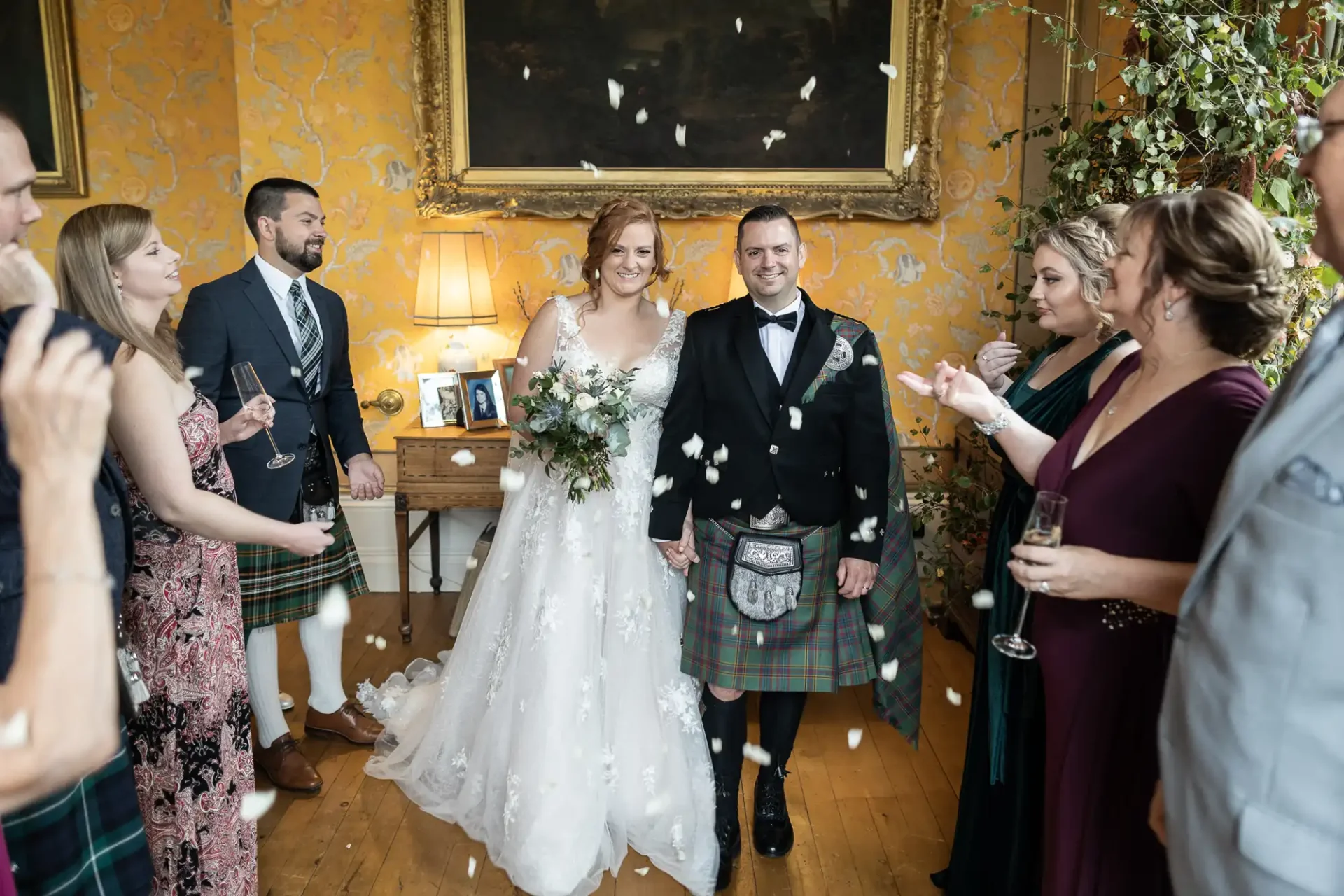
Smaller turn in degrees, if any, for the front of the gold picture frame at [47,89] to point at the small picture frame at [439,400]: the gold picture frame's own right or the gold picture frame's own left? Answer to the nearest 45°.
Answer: approximately 45° to the gold picture frame's own left

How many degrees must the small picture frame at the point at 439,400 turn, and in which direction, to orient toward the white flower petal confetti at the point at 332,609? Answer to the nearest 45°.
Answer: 0° — it already faces it

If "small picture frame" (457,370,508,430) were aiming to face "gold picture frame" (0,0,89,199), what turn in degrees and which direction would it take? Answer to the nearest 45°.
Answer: approximately 135° to its right

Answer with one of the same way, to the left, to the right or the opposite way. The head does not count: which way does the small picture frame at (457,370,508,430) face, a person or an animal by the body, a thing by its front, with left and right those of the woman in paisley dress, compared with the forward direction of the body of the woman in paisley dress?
to the right

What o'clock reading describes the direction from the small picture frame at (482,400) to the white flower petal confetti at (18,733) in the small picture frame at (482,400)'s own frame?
The white flower petal confetti is roughly at 12 o'clock from the small picture frame.

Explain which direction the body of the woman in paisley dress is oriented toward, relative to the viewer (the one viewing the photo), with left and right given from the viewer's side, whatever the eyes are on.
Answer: facing to the right of the viewer

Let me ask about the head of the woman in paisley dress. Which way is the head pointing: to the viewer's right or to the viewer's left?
to the viewer's right

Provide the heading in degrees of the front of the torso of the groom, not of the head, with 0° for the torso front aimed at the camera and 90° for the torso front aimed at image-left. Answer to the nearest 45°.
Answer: approximately 0°

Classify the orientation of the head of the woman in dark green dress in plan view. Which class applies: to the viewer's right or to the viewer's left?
to the viewer's left
